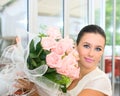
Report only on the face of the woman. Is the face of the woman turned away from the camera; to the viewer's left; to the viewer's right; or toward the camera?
toward the camera

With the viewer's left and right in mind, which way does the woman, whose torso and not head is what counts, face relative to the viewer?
facing the viewer and to the left of the viewer
